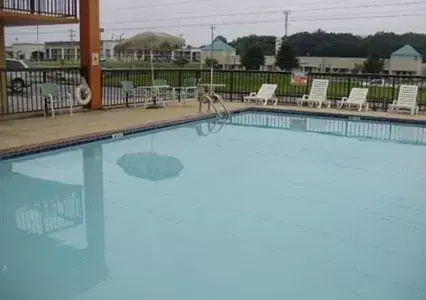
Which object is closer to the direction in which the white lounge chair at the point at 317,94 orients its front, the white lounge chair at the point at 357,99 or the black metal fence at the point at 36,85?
the black metal fence

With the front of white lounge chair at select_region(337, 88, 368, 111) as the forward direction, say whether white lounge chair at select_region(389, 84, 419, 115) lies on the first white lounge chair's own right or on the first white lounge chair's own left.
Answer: on the first white lounge chair's own left

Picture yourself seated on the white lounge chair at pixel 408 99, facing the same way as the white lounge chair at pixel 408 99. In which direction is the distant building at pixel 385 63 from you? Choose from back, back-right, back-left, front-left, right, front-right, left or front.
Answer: back-right

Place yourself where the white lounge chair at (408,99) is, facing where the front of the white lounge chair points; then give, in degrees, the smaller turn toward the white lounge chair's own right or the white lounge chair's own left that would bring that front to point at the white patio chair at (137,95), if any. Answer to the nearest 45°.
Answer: approximately 45° to the white lounge chair's own right

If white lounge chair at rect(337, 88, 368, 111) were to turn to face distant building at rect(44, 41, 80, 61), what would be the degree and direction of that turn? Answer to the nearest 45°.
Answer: approximately 90° to its right

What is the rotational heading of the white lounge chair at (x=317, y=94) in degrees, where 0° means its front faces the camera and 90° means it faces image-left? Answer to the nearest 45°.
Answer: approximately 45°

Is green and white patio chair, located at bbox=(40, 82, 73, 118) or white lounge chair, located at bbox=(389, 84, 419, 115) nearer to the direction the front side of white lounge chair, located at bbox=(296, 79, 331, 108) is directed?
the green and white patio chair
